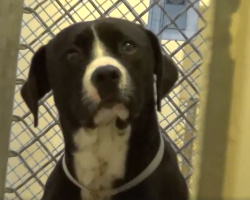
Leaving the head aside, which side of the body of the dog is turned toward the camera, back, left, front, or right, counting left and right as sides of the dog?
front

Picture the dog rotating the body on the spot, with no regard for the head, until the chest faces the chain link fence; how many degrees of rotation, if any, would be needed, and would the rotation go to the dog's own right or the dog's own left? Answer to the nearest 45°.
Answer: approximately 180°
